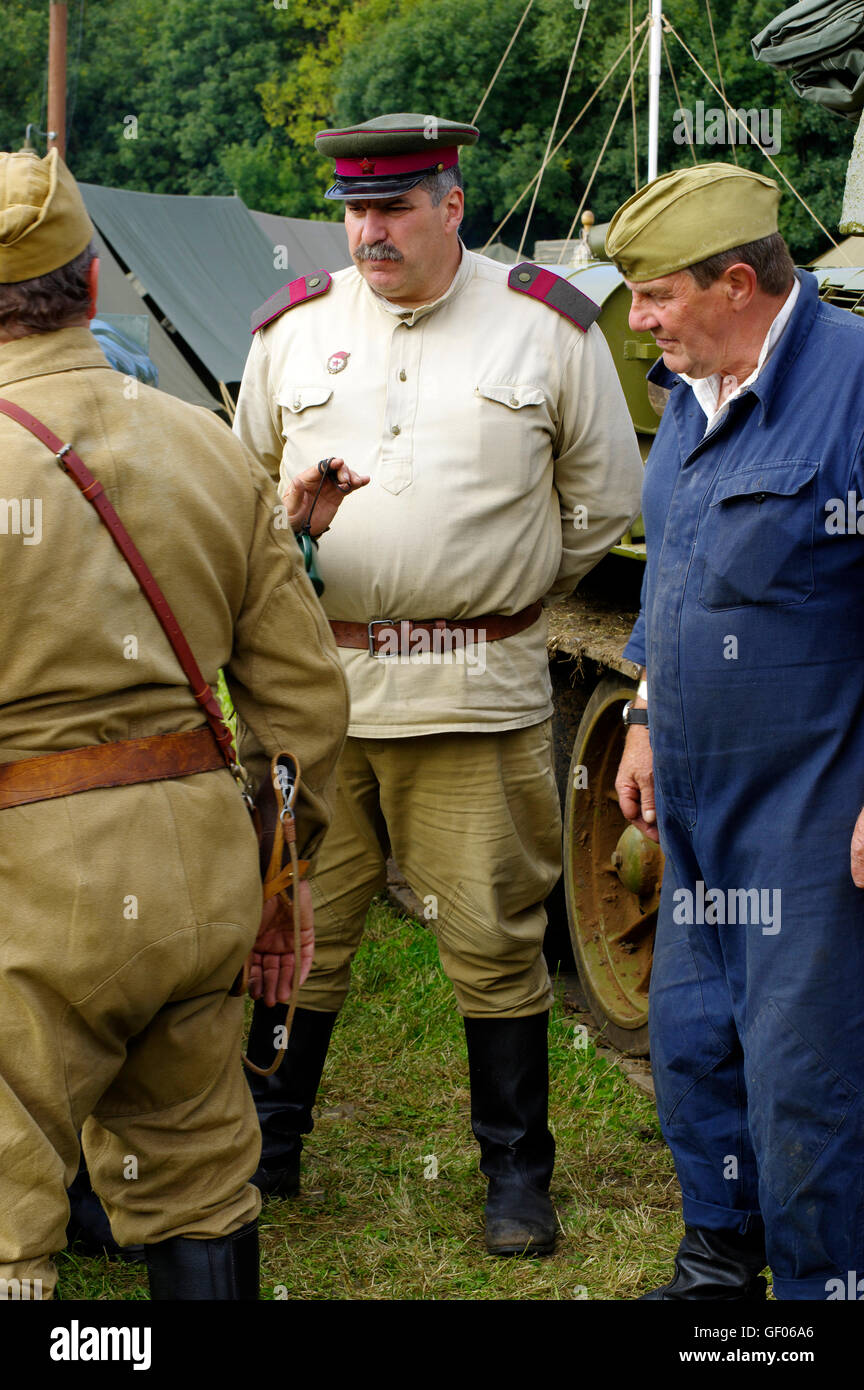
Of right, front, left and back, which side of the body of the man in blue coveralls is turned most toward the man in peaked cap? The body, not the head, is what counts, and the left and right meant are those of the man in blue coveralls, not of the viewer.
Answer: right

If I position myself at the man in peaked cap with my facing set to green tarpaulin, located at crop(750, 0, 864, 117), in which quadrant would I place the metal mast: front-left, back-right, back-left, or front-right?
front-left

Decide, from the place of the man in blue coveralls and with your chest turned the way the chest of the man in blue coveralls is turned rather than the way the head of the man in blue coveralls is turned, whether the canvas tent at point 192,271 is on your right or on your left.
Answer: on your right

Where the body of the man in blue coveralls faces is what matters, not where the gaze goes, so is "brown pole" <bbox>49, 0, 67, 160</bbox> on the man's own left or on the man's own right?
on the man's own right

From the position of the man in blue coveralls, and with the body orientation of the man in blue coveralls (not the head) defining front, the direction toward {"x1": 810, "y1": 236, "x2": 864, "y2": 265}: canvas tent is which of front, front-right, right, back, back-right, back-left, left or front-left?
back-right

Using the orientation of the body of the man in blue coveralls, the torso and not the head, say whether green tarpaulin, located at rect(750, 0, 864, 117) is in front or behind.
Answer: behind

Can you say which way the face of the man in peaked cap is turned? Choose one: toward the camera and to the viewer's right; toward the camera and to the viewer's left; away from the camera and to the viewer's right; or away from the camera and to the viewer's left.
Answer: toward the camera and to the viewer's left

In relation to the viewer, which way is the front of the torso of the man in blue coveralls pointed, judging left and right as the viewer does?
facing the viewer and to the left of the viewer

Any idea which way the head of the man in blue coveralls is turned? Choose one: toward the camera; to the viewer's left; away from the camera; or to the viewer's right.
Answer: to the viewer's left
